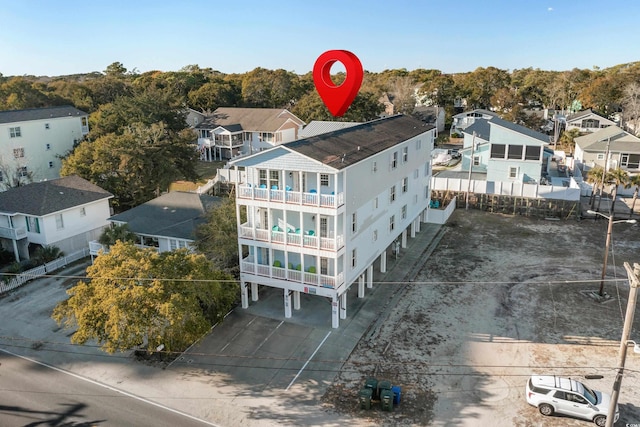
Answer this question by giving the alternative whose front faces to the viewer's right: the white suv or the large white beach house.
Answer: the white suv

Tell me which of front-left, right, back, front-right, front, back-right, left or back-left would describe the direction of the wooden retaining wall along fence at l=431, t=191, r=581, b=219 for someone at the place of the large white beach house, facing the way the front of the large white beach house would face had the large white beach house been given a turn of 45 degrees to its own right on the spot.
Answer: back-right

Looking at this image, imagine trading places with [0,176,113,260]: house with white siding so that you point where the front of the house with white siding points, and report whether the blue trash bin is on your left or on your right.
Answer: on your left

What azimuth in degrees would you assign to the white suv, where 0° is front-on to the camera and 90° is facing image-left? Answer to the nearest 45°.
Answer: approximately 270°

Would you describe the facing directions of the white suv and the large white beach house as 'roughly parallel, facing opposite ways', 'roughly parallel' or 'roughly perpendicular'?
roughly perpendicular

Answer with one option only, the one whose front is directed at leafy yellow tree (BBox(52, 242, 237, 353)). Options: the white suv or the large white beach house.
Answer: the large white beach house

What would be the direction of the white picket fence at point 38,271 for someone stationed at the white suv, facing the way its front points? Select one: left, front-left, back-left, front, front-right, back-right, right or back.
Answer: back

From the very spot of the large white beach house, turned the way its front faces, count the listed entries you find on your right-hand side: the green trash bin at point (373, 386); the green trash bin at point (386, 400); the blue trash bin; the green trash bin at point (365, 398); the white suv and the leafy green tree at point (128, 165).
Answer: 1

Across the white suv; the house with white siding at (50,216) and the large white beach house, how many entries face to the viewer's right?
1

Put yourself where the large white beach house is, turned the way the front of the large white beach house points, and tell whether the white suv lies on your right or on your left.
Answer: on your left

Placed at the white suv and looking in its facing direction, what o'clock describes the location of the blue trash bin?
The blue trash bin is roughly at 5 o'clock from the white suv.

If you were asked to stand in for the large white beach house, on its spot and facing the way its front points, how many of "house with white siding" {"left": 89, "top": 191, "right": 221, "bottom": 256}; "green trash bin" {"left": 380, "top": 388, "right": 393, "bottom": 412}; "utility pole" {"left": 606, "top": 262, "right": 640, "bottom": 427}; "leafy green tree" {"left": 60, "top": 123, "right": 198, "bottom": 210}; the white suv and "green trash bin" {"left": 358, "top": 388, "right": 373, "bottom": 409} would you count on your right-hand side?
2

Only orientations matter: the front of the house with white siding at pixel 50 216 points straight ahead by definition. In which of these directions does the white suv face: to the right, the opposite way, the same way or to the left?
to the left

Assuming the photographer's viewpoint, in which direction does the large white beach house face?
facing the viewer and to the left of the viewer

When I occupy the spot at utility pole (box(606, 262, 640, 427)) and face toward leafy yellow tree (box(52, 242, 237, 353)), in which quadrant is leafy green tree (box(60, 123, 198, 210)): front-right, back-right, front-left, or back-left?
front-right
